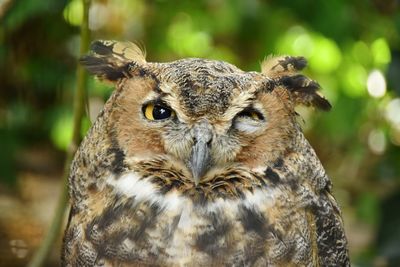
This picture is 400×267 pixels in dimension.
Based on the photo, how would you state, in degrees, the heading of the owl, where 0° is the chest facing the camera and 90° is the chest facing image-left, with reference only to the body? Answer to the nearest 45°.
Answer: approximately 0°
